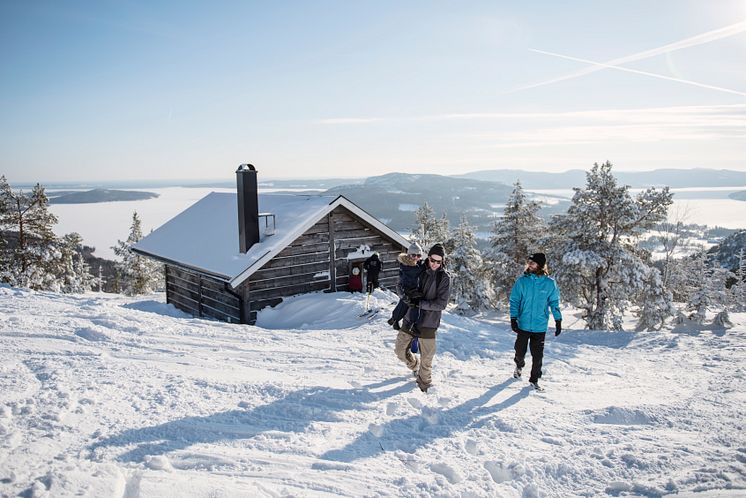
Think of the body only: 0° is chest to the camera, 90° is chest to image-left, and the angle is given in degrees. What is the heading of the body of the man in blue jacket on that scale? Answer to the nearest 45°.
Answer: approximately 0°

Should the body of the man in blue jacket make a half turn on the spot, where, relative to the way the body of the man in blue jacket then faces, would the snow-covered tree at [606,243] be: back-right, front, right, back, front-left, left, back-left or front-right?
front

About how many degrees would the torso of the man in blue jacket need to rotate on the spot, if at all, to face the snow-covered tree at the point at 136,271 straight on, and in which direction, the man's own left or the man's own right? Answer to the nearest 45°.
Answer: approximately 135° to the man's own right

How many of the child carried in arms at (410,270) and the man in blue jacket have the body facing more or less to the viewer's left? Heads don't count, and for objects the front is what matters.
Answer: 0

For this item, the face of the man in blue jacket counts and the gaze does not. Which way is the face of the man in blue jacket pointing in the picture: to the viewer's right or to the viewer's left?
to the viewer's left
